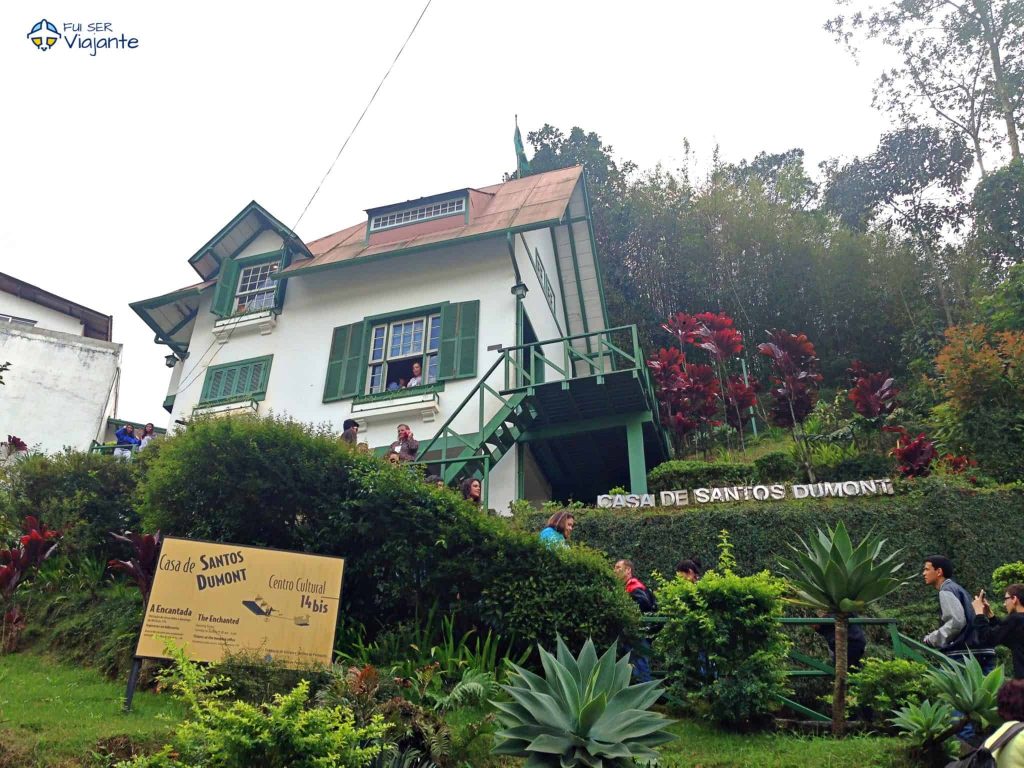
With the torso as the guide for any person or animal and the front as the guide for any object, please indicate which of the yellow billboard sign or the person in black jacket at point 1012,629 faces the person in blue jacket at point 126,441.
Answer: the person in black jacket

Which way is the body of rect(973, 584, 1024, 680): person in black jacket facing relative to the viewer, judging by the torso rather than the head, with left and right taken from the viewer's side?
facing to the left of the viewer

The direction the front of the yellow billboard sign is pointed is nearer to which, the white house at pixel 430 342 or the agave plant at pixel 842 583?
the agave plant

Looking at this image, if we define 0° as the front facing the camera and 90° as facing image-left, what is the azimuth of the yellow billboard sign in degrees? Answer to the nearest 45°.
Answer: approximately 0°

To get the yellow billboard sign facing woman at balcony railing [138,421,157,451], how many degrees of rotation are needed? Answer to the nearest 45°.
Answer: approximately 180°

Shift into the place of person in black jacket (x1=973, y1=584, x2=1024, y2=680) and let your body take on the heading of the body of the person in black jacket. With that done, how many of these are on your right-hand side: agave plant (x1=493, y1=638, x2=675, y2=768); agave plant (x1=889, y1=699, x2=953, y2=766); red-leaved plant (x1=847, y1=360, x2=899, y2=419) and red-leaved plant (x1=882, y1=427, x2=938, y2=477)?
2

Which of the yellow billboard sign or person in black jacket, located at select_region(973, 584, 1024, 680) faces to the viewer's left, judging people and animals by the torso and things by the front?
the person in black jacket

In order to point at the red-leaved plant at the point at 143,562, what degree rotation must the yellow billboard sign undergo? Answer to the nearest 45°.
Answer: approximately 135° to its right
